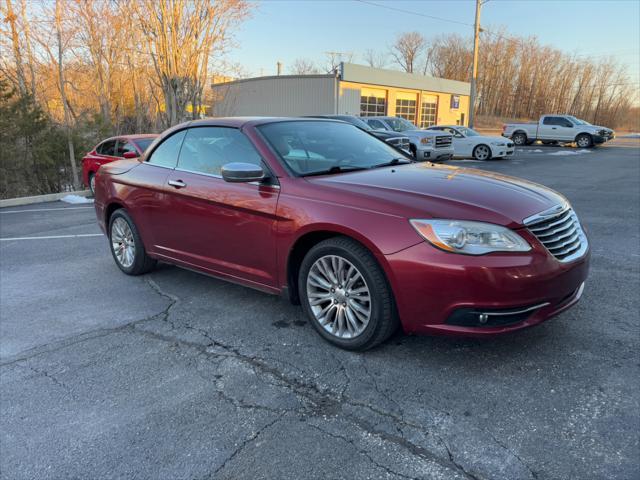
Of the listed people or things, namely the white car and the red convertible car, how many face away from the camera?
0

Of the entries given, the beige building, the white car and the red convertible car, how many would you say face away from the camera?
0

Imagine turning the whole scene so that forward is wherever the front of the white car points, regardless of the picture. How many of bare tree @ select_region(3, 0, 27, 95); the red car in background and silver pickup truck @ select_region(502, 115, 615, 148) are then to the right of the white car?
2

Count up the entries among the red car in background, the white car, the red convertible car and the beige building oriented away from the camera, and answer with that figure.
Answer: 0

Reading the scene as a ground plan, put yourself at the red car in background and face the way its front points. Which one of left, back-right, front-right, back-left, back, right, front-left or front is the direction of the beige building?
left

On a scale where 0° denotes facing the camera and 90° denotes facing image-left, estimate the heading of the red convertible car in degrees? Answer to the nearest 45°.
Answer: approximately 315°

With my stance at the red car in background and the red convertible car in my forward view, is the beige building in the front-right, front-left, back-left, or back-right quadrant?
back-left

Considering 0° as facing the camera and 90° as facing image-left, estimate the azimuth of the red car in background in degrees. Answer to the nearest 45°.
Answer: approximately 315°

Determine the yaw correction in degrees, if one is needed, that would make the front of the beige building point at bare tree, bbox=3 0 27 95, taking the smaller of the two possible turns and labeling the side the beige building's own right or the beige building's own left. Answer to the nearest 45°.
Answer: approximately 90° to the beige building's own right

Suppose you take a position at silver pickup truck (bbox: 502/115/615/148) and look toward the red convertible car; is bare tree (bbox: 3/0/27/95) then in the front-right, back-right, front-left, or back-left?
front-right

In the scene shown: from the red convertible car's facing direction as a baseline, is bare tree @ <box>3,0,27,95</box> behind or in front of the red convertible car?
behind

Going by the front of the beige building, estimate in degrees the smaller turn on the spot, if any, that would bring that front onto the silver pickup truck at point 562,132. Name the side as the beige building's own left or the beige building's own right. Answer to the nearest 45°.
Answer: approximately 45° to the beige building's own left

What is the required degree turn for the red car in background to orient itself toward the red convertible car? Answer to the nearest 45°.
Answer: approximately 45° to its right
